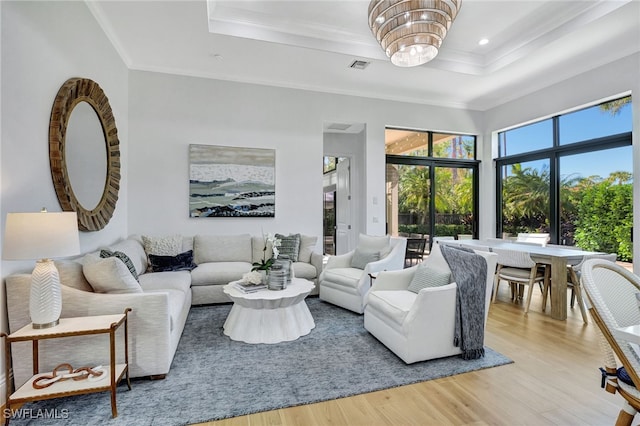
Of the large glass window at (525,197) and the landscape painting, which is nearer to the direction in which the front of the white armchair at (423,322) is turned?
the landscape painting

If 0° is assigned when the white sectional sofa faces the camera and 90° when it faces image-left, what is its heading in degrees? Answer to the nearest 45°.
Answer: approximately 315°

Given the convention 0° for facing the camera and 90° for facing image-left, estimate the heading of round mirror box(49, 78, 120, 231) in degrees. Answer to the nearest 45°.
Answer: approximately 315°

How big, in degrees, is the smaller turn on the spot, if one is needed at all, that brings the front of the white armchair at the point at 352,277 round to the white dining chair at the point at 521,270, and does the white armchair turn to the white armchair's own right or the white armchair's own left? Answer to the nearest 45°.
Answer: approximately 135° to the white armchair's own left

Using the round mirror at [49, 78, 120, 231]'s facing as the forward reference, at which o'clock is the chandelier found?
The chandelier is roughly at 12 o'clock from the round mirror.

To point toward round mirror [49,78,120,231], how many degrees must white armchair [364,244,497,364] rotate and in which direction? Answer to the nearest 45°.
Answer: approximately 45° to its right

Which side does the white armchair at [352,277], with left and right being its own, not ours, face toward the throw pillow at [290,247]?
right
